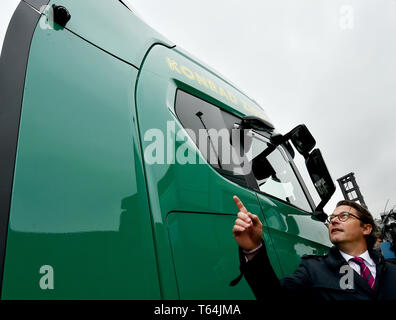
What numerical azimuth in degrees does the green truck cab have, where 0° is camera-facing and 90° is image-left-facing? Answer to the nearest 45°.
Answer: approximately 225°
